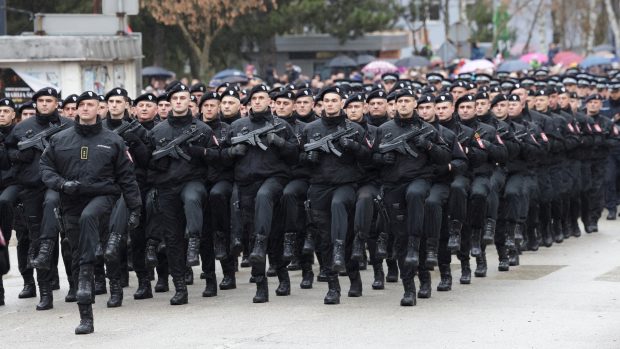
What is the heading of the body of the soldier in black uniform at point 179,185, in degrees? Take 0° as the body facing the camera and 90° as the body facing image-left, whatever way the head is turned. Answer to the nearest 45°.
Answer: approximately 0°

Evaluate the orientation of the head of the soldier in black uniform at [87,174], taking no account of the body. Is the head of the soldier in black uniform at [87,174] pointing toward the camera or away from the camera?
toward the camera

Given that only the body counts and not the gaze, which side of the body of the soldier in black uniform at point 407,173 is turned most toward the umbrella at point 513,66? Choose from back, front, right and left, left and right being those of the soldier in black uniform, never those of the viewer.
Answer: back

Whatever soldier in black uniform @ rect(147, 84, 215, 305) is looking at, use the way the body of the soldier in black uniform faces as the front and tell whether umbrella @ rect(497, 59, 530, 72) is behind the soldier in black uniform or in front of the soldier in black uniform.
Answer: behind

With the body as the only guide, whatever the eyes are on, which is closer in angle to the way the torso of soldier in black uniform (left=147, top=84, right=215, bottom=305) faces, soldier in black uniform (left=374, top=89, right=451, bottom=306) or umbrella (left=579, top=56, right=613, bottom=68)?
the soldier in black uniform

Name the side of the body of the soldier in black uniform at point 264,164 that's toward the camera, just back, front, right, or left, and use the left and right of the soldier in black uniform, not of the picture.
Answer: front

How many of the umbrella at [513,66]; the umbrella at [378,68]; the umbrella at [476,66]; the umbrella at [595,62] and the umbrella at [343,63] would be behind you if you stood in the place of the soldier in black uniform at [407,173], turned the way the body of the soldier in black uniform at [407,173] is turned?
5

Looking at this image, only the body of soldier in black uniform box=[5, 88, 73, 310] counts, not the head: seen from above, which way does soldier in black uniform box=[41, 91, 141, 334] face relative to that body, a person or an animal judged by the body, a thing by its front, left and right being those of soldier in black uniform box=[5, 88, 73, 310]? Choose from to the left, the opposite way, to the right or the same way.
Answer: the same way

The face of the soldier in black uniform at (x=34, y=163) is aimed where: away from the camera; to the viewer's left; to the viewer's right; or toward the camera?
toward the camera

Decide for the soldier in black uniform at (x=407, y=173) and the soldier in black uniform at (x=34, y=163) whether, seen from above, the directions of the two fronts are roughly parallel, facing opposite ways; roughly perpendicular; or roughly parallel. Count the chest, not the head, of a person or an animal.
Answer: roughly parallel

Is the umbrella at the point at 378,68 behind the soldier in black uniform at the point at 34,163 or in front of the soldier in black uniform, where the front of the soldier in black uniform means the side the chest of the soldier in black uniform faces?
behind

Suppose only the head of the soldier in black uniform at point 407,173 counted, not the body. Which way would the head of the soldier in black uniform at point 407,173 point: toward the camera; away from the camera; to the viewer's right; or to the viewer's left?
toward the camera

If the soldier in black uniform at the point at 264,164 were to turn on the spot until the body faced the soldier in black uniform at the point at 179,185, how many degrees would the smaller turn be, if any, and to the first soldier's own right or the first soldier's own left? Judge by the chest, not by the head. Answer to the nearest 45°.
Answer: approximately 90° to the first soldier's own right

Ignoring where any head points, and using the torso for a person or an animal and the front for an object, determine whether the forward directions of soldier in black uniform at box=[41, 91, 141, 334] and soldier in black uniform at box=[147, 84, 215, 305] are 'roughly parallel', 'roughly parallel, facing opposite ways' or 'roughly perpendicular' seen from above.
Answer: roughly parallel

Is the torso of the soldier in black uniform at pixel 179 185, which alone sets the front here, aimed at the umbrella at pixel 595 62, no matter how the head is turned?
no

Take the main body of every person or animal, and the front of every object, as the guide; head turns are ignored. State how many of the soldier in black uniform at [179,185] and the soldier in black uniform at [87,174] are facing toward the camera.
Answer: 2

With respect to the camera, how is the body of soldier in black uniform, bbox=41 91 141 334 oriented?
toward the camera

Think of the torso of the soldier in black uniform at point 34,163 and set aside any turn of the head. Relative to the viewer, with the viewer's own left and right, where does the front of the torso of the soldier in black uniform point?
facing the viewer
